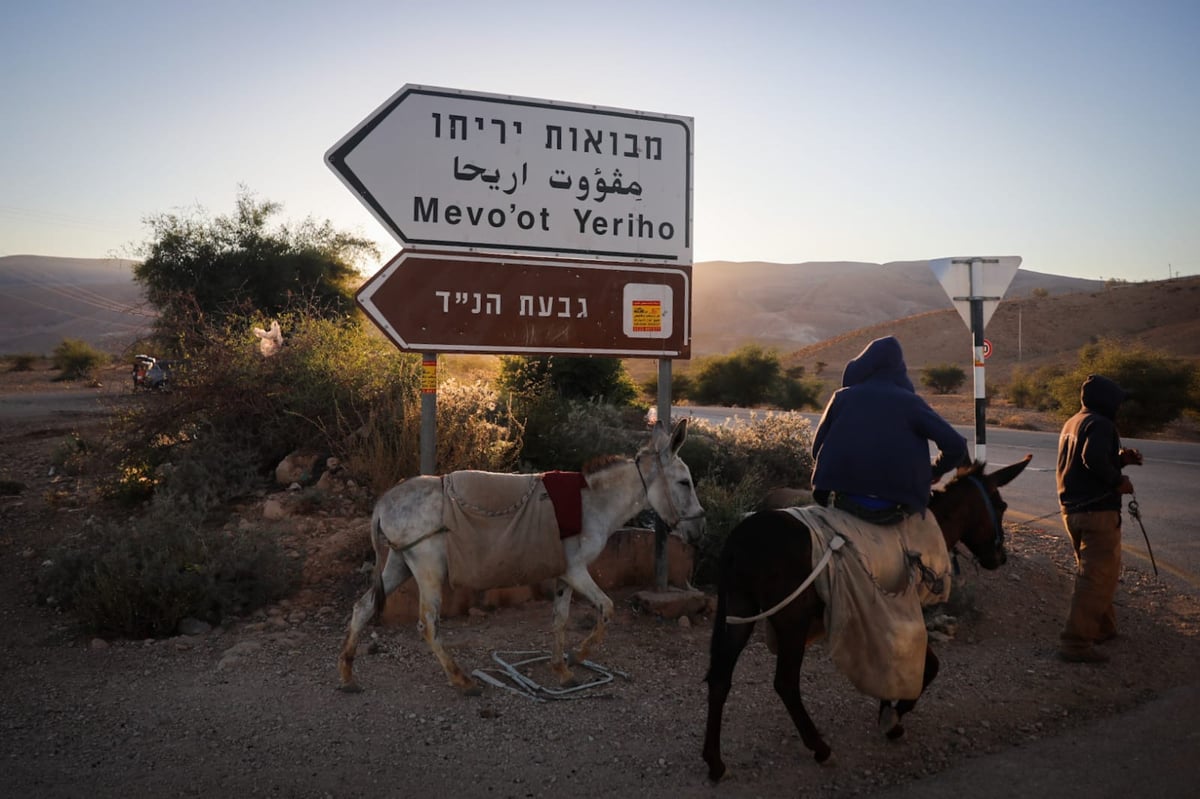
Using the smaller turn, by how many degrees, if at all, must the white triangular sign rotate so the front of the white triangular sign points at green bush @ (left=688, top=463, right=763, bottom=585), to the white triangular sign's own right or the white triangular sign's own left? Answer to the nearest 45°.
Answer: approximately 135° to the white triangular sign's own left

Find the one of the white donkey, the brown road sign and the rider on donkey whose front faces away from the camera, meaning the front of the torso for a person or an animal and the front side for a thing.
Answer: the rider on donkey

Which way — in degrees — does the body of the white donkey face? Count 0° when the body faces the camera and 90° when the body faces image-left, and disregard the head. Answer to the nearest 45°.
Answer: approximately 270°

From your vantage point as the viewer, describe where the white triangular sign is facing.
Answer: facing away from the viewer

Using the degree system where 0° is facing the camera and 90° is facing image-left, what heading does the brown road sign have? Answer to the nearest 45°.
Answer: approximately 0°

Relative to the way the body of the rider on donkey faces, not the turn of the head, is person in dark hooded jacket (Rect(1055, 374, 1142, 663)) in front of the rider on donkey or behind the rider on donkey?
in front

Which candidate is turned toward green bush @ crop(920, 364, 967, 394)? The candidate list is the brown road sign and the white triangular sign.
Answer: the white triangular sign

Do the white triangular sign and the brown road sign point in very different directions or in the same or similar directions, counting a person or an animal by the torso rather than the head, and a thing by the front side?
very different directions

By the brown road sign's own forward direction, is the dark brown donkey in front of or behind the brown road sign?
in front

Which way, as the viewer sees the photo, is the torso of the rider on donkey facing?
away from the camera

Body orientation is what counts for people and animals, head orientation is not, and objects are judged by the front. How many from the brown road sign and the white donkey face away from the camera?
0

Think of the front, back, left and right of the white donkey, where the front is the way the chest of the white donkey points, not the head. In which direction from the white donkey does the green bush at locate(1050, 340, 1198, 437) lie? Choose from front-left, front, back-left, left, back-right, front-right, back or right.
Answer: front-left
